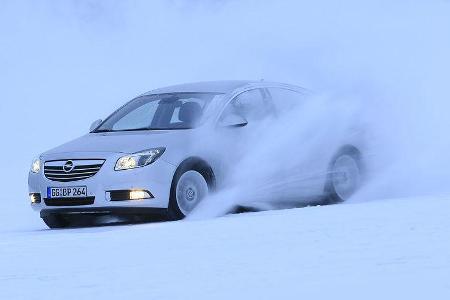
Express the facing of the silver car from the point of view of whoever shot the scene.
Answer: facing the viewer and to the left of the viewer
